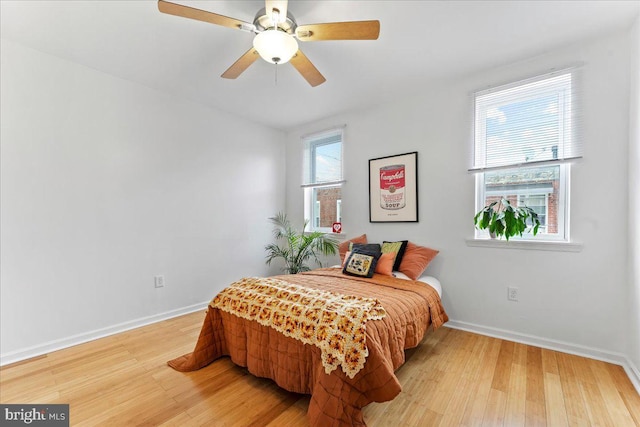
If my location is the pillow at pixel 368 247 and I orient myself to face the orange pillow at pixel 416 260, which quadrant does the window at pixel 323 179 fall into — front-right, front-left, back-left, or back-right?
back-left

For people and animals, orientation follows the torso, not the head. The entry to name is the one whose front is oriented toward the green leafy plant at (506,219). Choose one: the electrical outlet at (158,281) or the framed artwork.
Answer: the electrical outlet

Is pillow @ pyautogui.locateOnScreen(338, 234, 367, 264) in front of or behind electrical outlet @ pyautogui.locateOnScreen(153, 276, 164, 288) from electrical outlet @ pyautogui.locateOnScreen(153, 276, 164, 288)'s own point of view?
in front

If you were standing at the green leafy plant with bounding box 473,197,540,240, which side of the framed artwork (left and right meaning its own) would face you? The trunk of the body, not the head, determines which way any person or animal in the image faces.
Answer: left

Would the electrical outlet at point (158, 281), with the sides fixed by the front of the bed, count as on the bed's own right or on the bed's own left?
on the bed's own right

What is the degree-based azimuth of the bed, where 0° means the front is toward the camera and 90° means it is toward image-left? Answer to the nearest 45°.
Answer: approximately 45°

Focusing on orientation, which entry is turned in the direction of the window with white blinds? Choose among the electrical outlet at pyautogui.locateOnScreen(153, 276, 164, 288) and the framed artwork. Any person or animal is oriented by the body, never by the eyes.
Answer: the electrical outlet

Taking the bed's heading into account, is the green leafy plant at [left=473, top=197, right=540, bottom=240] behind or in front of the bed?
behind

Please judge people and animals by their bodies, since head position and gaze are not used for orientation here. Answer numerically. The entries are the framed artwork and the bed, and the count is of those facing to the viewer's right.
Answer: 0

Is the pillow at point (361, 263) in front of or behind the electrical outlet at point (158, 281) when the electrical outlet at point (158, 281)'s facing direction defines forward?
in front

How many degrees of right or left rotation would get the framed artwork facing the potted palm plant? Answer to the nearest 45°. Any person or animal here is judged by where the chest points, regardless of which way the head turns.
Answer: approximately 45° to its right

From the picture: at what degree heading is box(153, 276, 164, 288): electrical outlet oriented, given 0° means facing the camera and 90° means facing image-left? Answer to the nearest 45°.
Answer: approximately 315°

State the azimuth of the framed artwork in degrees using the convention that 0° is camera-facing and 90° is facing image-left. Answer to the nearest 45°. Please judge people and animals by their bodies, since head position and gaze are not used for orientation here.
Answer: approximately 45°

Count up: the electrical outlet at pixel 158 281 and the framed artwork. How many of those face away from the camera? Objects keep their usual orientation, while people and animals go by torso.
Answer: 0

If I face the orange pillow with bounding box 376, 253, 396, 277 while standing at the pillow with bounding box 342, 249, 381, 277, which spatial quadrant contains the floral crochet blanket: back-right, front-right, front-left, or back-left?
back-right

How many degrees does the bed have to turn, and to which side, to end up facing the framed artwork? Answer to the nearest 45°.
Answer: approximately 180°
